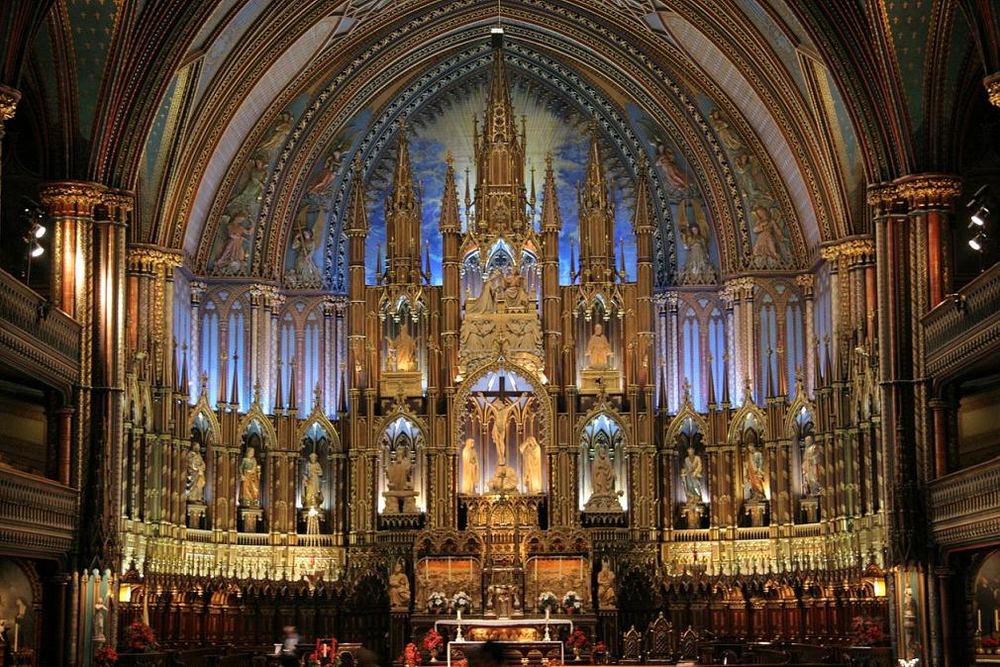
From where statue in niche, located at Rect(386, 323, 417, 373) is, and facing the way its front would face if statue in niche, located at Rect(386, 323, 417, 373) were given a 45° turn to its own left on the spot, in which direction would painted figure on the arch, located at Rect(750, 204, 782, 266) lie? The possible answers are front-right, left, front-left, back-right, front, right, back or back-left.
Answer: front-left

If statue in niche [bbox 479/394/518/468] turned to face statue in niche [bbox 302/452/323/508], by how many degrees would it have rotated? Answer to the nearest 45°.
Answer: approximately 90° to its right

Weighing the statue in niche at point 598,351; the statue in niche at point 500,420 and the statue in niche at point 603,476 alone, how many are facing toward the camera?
3

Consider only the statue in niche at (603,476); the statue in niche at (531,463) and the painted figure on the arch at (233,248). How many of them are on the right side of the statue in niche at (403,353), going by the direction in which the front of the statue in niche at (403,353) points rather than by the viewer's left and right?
1

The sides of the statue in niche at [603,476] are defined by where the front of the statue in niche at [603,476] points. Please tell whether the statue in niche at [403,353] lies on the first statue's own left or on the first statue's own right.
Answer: on the first statue's own right
